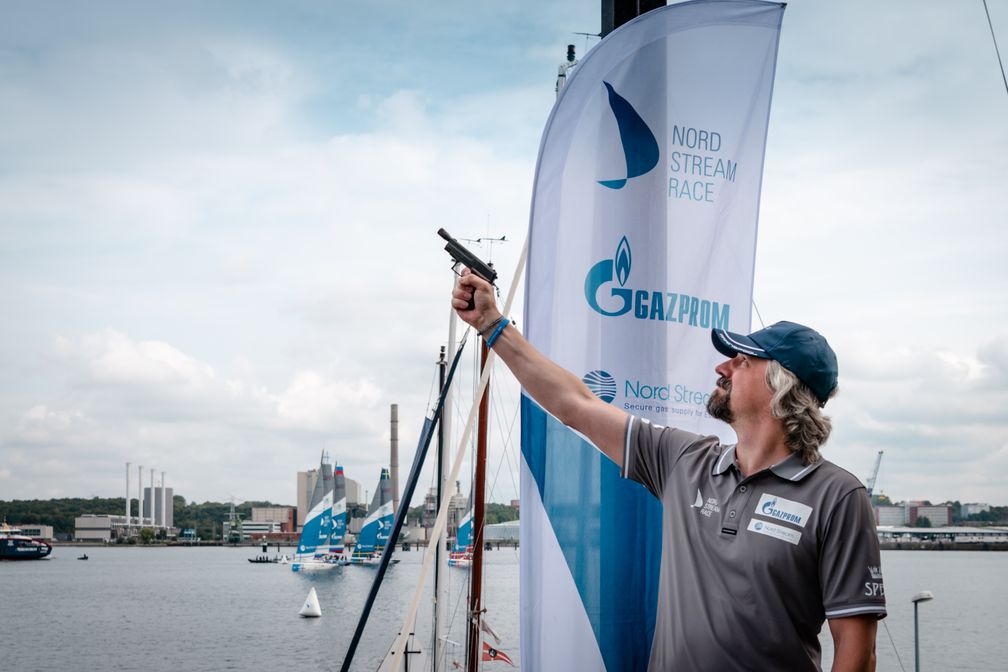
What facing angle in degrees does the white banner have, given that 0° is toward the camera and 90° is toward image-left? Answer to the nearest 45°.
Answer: approximately 0°

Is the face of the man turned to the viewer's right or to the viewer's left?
to the viewer's left
